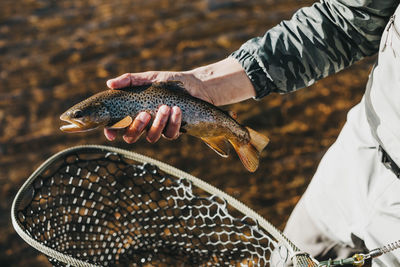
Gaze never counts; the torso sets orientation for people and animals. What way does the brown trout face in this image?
to the viewer's left
